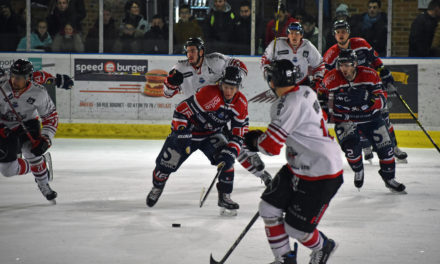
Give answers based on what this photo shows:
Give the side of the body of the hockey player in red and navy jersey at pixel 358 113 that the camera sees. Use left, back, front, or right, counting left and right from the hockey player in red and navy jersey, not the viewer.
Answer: front

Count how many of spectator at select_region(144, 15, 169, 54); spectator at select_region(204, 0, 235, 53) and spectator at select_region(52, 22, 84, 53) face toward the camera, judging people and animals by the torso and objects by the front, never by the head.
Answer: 3

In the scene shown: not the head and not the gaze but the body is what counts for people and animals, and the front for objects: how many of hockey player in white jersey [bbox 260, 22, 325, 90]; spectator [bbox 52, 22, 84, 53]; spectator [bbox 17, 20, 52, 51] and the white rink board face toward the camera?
4

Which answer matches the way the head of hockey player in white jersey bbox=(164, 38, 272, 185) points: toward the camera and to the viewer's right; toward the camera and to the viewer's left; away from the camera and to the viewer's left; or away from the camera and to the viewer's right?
toward the camera and to the viewer's left

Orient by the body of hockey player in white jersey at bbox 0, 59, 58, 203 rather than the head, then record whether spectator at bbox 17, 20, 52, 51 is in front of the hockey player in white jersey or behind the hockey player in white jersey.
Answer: behind

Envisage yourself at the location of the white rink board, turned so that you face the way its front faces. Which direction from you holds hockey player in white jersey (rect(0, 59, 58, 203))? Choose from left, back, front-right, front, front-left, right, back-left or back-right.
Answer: front

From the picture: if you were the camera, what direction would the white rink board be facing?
facing the viewer

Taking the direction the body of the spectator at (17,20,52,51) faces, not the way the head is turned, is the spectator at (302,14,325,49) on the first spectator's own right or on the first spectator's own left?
on the first spectator's own left

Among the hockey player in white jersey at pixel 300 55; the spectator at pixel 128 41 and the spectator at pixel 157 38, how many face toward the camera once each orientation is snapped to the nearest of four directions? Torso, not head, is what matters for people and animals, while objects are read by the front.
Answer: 3

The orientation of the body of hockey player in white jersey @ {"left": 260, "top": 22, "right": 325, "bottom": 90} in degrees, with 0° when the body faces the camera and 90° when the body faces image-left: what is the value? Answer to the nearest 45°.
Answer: approximately 0°

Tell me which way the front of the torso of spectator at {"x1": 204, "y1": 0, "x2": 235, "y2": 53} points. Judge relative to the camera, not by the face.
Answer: toward the camera

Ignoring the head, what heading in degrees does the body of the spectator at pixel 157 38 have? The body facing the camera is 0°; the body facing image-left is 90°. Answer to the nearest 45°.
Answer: approximately 0°
